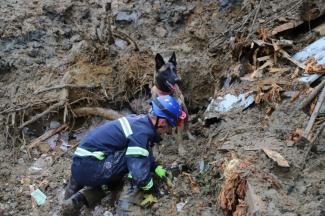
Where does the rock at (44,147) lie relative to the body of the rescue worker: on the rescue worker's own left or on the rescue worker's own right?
on the rescue worker's own left

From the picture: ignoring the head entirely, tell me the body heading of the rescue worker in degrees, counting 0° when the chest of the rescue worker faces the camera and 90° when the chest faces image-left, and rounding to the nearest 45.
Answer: approximately 270°

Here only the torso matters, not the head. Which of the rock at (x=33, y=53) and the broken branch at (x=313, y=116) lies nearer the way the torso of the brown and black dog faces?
the broken branch

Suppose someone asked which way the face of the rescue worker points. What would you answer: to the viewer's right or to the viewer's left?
to the viewer's right

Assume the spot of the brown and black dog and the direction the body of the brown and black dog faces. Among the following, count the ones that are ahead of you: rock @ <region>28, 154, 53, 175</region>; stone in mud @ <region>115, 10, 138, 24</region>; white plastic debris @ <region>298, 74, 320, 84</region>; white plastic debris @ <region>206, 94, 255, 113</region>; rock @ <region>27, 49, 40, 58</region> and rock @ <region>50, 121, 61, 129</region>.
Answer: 2

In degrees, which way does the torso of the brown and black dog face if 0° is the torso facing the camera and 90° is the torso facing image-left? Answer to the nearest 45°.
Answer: approximately 315°

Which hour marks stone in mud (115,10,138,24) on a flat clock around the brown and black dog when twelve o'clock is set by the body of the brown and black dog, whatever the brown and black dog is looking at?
The stone in mud is roughly at 5 o'clock from the brown and black dog.

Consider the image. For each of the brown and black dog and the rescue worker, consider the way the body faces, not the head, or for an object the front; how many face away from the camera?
0

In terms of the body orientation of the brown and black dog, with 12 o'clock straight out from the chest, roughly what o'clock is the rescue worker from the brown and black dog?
The rescue worker is roughly at 2 o'clock from the brown and black dog.

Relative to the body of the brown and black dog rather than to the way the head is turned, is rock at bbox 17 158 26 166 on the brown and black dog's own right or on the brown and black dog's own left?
on the brown and black dog's own right

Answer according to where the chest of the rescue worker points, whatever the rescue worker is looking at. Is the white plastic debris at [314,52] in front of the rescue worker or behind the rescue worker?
in front

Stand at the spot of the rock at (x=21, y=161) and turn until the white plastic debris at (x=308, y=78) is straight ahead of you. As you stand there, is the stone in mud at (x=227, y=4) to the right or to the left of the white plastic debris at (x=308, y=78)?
left
